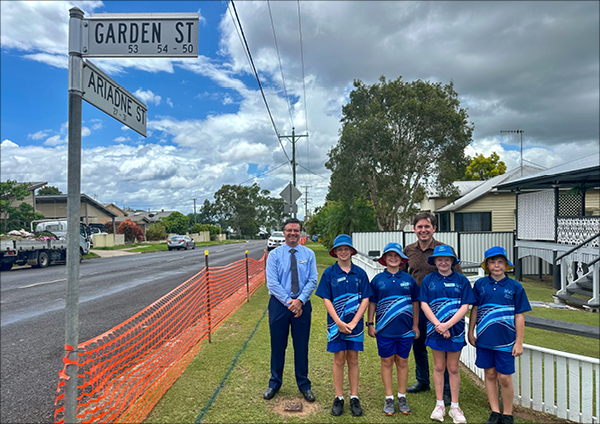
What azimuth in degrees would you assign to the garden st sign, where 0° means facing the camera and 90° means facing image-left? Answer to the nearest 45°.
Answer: approximately 0°

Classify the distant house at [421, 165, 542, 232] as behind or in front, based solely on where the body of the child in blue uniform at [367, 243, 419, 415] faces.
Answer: behind

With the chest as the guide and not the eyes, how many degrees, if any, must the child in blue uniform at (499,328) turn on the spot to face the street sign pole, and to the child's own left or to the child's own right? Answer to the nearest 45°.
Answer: approximately 45° to the child's own right
